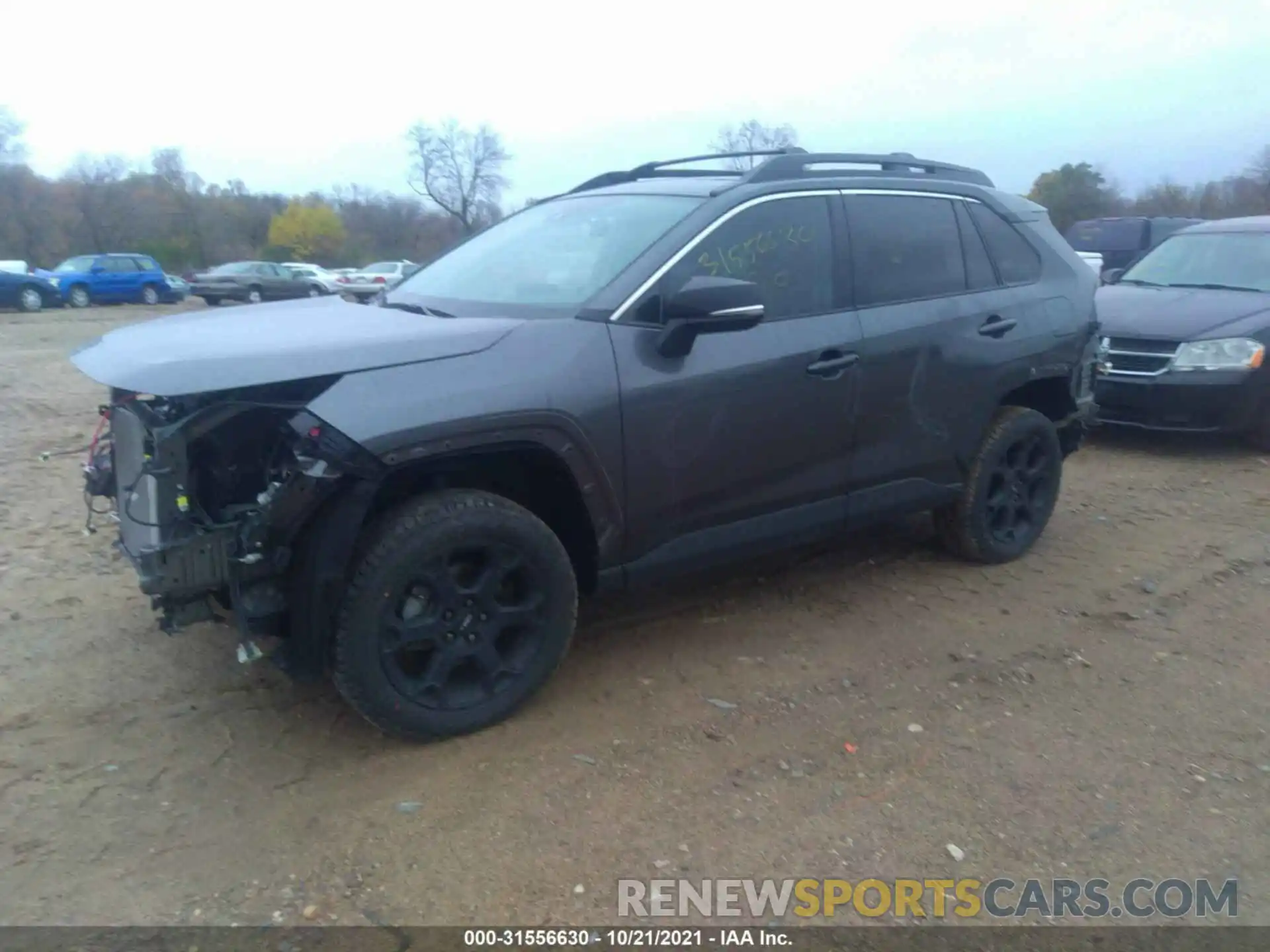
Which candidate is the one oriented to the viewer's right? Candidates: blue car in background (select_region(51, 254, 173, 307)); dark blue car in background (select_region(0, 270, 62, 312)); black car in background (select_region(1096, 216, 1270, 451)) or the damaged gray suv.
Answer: dark blue car in background (select_region(0, 270, 62, 312))

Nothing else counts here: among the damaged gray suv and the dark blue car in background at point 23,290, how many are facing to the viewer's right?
1

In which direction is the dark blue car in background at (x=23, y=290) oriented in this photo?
to the viewer's right

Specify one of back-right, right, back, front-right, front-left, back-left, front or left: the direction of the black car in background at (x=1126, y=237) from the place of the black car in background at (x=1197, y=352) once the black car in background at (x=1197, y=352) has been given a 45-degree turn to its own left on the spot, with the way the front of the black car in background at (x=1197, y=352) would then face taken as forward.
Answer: back

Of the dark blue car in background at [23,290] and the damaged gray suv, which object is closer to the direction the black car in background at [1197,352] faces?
the damaged gray suv

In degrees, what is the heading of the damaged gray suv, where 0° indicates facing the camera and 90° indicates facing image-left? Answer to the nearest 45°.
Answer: approximately 45°

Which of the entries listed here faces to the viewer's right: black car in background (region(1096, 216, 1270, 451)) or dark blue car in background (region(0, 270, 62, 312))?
dark blue car in background (region(0, 270, 62, 312))

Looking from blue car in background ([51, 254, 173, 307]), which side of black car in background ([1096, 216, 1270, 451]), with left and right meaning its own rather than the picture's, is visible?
right
